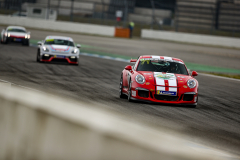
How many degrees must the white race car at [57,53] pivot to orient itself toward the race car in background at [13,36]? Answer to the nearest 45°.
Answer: approximately 180°

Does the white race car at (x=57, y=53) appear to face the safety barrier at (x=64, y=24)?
no

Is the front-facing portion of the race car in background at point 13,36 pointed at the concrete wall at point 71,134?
yes

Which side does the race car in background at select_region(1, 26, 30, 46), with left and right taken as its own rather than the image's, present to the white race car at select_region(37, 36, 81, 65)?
front

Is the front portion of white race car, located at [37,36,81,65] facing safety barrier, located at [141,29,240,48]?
no

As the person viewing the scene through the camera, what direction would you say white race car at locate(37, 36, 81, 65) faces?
facing the viewer

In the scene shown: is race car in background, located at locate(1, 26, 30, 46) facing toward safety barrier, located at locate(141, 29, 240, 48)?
no

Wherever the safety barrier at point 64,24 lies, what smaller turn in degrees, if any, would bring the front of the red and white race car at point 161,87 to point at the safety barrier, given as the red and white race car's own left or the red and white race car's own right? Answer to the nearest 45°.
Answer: approximately 180°

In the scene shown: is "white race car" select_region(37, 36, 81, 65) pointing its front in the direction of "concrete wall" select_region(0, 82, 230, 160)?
yes

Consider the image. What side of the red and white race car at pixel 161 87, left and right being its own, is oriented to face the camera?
front

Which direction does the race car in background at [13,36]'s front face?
toward the camera

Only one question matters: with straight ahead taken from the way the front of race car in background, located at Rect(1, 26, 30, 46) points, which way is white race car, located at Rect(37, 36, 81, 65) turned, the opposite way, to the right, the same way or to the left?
the same way

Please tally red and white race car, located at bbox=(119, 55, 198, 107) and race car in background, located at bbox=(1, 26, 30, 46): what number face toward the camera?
2

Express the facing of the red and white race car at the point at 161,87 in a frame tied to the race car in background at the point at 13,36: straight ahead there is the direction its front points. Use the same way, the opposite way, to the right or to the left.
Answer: the same way

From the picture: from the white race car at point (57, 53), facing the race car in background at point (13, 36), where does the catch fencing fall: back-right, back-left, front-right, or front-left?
front-right

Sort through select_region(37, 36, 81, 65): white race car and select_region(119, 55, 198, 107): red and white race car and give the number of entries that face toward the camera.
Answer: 2

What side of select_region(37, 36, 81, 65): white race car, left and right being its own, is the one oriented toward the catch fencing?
back

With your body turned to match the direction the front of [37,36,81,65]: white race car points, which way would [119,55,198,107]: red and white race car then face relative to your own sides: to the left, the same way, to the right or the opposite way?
the same way

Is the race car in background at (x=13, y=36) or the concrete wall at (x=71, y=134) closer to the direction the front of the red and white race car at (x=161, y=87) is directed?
the concrete wall
